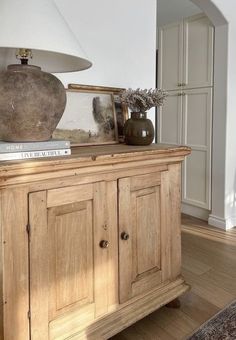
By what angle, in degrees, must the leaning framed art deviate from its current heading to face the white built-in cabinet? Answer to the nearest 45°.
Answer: approximately 90° to its left

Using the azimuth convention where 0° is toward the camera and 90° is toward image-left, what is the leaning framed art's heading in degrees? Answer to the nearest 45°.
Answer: approximately 315°

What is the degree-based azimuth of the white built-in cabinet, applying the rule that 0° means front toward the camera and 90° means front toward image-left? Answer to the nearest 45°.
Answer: approximately 45°

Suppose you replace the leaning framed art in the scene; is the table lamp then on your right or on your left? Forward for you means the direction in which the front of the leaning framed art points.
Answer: on your right

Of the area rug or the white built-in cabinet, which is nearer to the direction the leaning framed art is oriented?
the area rug

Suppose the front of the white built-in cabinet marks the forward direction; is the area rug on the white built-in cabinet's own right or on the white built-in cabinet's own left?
on the white built-in cabinet's own left
